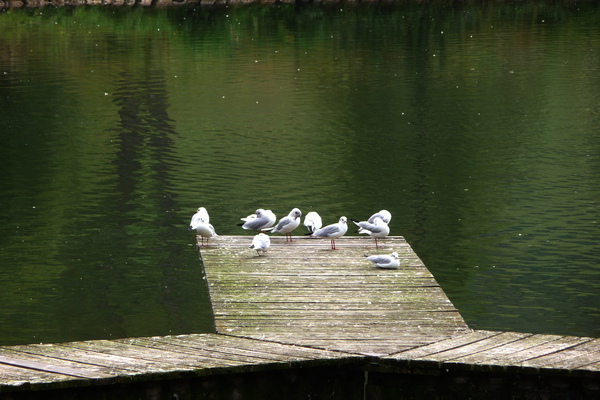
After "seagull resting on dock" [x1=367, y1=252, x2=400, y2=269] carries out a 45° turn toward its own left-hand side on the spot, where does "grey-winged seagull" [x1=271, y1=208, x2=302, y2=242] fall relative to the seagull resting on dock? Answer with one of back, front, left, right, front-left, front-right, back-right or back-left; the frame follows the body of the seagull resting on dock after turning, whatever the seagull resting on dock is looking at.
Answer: left

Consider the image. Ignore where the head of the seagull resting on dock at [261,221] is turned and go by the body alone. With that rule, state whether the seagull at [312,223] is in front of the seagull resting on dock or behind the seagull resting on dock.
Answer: in front

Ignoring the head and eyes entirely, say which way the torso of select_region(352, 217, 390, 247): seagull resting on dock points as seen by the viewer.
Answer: to the viewer's right

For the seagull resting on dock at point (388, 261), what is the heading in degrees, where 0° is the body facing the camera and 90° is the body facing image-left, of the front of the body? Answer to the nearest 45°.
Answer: approximately 270°

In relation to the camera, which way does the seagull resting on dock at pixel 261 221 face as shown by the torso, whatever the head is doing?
to the viewer's right

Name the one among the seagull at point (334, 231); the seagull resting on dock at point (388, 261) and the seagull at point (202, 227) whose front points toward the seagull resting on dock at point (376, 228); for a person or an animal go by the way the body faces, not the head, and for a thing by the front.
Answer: the seagull at point (334, 231)

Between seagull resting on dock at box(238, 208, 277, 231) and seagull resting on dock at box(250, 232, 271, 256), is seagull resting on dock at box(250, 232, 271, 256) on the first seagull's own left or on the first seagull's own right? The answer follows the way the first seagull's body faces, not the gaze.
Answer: on the first seagull's own right

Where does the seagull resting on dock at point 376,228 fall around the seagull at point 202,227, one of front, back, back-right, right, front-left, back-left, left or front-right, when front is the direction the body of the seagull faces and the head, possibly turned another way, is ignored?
back-left

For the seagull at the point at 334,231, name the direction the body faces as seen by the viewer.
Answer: to the viewer's right

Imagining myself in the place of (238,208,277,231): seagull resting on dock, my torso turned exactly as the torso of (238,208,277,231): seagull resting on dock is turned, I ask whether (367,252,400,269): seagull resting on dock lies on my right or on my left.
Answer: on my right

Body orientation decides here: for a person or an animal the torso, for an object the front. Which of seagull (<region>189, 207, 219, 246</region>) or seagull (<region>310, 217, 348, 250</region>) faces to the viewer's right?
seagull (<region>310, 217, 348, 250</region>)

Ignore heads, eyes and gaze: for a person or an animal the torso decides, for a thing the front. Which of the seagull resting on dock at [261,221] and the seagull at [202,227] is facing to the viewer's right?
the seagull resting on dock
